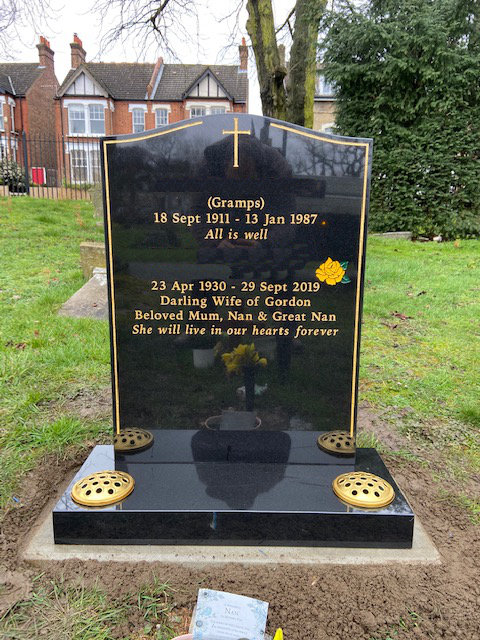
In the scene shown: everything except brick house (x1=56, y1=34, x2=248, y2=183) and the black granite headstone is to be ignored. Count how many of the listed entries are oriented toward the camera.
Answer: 2

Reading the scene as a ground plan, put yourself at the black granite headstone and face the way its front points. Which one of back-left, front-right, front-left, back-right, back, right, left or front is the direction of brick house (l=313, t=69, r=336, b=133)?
back

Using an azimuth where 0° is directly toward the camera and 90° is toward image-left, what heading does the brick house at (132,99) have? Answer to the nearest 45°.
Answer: approximately 0°

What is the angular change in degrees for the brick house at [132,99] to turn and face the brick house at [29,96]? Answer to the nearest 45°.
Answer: approximately 90° to its right

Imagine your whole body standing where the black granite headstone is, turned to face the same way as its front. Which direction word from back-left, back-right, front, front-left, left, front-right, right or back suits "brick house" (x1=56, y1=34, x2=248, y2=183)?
back

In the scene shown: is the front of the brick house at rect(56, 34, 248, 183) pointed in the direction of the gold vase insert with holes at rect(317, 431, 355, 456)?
yes

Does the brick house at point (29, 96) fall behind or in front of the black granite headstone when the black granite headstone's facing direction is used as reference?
behind
